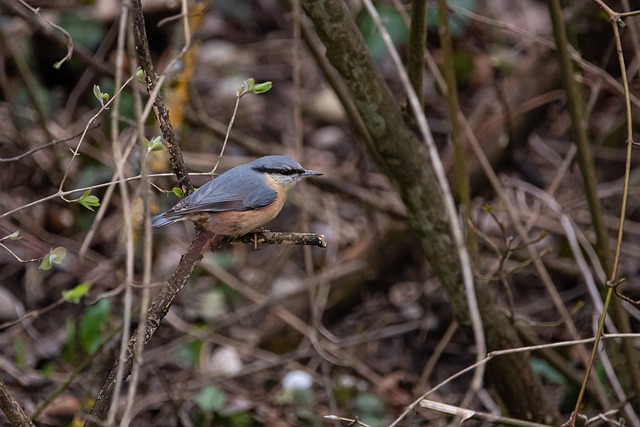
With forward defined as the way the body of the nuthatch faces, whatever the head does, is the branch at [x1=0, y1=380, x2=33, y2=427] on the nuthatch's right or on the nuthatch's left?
on the nuthatch's right

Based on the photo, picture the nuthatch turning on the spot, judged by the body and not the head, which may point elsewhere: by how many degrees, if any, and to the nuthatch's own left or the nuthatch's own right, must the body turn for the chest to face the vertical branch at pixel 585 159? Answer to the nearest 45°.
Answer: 0° — it already faces it

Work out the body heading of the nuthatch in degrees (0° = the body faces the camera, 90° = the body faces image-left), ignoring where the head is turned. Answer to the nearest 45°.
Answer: approximately 270°

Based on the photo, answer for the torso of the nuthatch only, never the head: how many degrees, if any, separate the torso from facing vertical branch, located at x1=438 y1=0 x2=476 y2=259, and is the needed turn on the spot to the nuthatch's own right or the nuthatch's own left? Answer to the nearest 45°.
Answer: approximately 45° to the nuthatch's own left

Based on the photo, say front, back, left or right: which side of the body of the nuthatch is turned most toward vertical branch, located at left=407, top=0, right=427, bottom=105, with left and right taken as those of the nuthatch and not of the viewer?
left

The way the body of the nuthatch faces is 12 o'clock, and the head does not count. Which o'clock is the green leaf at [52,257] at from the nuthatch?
The green leaf is roughly at 6 o'clock from the nuthatch.

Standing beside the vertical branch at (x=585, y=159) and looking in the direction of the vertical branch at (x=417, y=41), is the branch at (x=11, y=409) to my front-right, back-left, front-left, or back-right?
front-left
